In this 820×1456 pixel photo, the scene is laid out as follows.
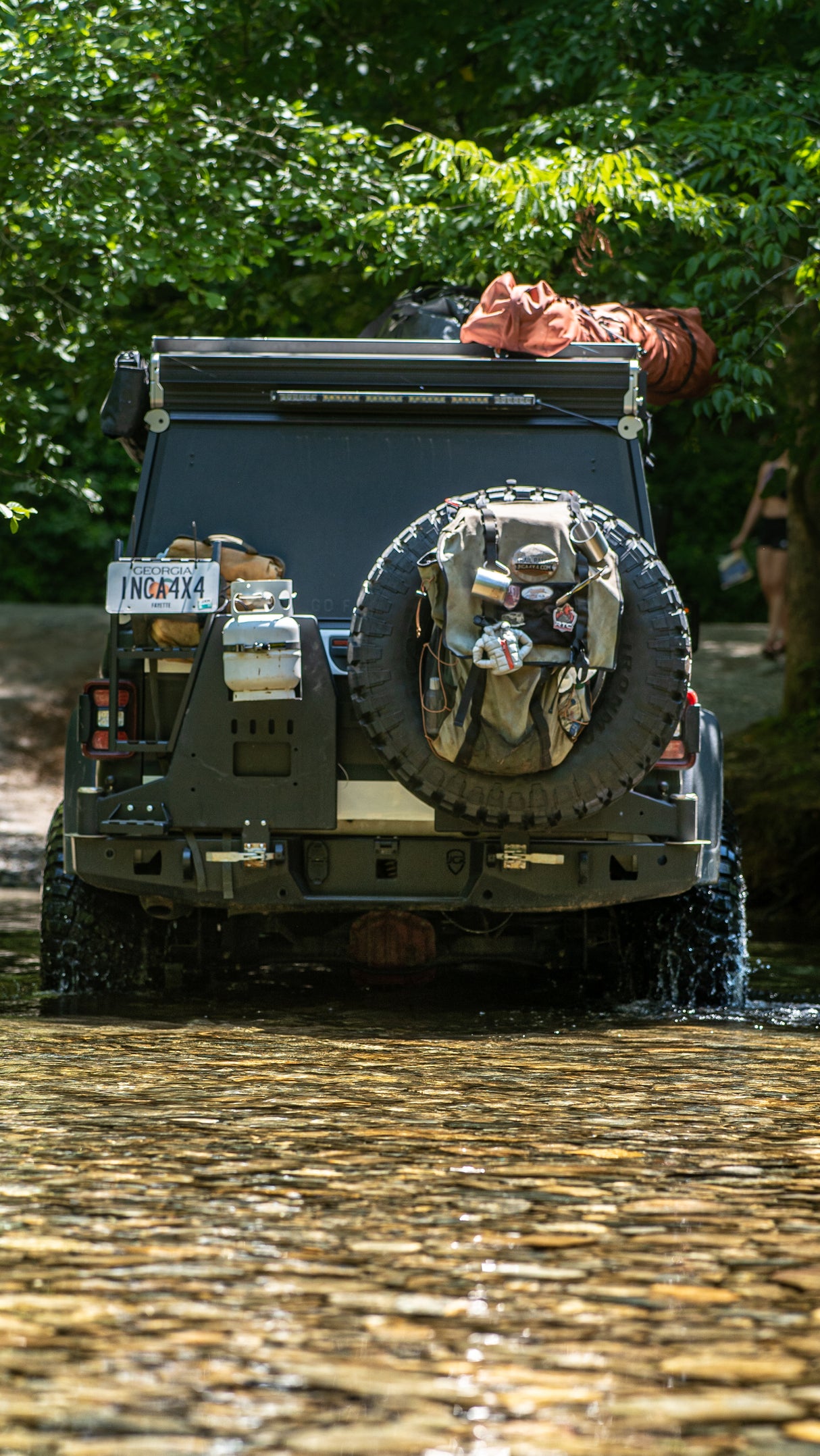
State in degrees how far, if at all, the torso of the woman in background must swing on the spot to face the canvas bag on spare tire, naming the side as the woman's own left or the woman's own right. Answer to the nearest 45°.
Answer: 0° — they already face it

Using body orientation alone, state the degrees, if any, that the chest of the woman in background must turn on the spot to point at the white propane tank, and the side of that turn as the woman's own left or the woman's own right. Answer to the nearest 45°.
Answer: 0° — they already face it
